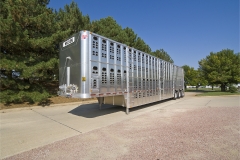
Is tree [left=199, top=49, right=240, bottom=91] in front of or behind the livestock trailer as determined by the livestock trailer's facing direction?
behind

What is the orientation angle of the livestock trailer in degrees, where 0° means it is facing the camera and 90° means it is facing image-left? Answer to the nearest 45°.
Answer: approximately 45°

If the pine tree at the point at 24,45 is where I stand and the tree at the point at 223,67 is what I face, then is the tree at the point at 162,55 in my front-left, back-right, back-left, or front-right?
front-left

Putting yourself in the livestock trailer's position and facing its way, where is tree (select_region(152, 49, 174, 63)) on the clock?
The tree is roughly at 5 o'clock from the livestock trailer.

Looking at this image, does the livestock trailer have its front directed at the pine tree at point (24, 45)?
no

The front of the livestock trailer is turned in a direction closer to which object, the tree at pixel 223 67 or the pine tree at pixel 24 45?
the pine tree
